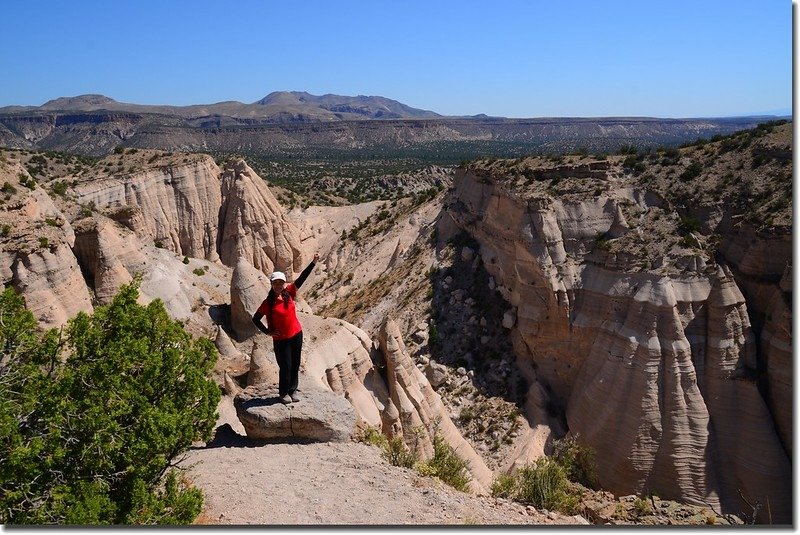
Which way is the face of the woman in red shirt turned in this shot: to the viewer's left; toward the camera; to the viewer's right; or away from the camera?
toward the camera

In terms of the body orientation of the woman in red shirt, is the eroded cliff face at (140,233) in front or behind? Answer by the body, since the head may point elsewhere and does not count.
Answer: behind

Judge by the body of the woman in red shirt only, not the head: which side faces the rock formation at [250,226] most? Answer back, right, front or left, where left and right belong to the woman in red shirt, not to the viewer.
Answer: back

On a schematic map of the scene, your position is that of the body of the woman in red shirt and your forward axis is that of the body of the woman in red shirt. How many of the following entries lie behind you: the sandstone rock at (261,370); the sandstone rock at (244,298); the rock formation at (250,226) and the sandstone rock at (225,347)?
4

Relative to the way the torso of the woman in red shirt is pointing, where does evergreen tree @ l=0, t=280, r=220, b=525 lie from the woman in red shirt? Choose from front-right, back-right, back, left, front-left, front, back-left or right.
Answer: front-right

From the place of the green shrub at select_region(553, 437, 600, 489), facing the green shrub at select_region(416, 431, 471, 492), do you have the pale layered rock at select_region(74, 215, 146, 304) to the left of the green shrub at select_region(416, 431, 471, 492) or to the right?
right

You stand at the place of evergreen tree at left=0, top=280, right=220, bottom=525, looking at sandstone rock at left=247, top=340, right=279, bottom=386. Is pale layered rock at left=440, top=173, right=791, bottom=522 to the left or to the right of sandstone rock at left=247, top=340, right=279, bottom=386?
right

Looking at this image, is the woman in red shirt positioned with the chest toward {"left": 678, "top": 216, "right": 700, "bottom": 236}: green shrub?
no

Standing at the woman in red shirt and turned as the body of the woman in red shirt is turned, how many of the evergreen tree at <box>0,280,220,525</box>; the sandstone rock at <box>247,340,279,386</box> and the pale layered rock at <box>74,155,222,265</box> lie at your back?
2

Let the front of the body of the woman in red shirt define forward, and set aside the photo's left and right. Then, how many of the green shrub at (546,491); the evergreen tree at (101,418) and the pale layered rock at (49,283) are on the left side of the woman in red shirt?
1

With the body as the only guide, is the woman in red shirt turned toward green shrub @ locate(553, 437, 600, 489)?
no

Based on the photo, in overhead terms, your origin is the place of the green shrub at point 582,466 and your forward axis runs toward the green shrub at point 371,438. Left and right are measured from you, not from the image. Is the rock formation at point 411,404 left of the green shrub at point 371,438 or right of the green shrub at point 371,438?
right

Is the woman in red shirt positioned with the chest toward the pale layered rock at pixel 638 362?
no

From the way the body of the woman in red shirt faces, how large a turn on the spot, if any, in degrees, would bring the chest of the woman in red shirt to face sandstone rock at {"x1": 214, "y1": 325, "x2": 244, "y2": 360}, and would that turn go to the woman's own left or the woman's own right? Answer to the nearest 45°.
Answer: approximately 180°

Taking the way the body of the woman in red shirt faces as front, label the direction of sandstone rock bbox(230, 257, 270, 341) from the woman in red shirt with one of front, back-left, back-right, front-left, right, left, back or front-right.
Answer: back

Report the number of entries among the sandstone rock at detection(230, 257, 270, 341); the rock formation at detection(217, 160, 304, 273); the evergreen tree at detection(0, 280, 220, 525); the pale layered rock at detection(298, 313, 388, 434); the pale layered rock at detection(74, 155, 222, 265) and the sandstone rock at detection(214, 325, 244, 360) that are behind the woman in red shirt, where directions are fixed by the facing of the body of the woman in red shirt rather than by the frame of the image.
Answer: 5

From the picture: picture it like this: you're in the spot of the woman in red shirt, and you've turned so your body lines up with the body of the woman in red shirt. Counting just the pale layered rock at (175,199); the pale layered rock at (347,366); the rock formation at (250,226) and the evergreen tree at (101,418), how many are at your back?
3

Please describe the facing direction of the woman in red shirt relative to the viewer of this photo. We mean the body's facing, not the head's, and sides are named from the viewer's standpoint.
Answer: facing the viewer

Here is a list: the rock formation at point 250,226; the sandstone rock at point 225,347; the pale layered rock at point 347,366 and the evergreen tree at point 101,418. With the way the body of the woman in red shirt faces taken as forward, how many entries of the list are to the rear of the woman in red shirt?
3
